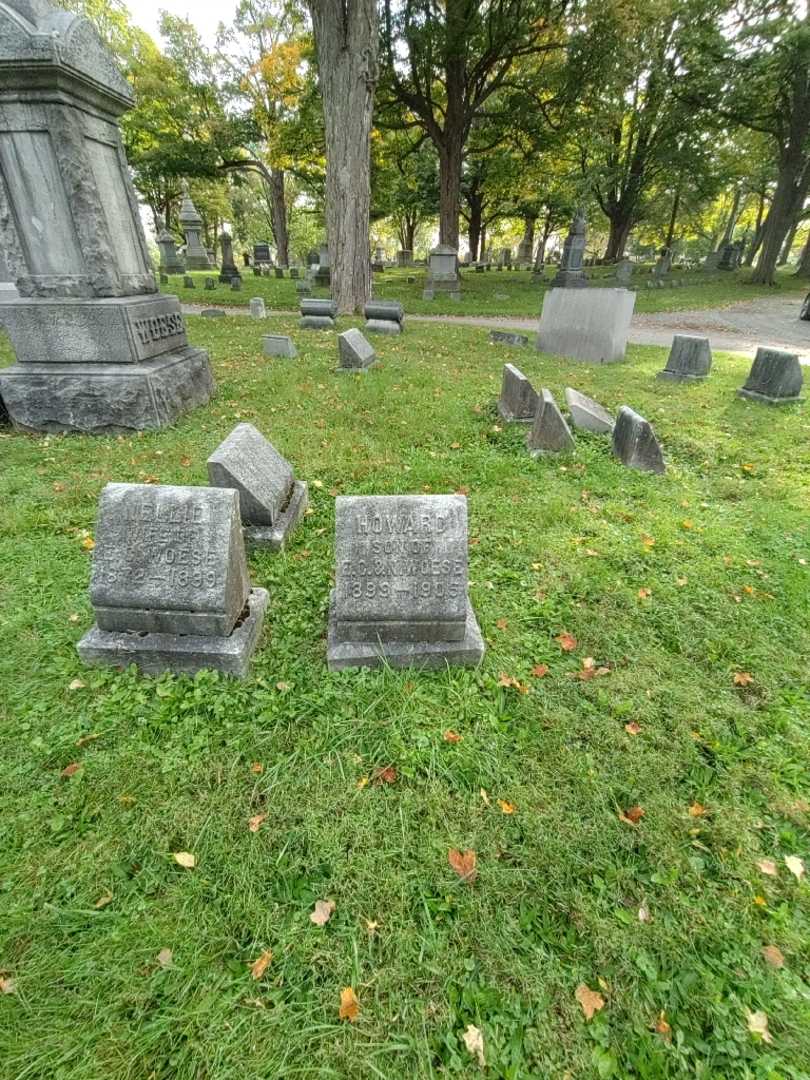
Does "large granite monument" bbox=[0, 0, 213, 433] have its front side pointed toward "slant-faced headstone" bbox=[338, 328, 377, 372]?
no

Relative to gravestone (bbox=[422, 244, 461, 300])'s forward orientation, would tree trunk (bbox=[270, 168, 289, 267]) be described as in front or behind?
behind

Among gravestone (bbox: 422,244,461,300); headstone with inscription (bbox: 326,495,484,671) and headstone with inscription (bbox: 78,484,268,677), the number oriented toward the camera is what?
3

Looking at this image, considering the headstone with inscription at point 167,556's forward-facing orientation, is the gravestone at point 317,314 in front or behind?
behind

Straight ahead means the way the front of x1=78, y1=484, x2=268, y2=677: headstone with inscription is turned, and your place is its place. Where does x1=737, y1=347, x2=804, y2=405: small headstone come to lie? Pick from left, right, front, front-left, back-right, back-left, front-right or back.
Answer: left

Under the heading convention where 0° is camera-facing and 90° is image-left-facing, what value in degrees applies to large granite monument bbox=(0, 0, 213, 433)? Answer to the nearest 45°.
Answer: approximately 315°

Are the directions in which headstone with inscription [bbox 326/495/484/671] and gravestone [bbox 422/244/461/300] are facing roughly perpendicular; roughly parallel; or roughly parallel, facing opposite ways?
roughly parallel

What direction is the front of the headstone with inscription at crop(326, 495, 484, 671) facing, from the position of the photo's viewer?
facing the viewer

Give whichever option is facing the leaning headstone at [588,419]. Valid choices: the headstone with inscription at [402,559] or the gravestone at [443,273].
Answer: the gravestone

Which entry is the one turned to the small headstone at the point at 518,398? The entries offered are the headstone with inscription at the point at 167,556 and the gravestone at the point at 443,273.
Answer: the gravestone

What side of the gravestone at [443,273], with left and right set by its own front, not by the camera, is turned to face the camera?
front

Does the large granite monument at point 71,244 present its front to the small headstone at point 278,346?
no

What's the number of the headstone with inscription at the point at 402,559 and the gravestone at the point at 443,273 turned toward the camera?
2

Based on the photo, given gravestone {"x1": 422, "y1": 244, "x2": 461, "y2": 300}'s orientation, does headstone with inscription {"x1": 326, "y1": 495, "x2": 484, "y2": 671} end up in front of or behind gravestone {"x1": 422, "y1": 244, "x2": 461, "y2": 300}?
in front

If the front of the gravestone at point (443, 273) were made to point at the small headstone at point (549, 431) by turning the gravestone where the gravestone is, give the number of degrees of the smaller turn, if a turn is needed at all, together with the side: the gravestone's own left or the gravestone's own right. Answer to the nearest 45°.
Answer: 0° — it already faces it

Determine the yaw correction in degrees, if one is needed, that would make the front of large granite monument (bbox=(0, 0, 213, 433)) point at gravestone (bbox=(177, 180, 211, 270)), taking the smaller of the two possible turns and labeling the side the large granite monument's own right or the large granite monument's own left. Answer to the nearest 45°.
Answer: approximately 135° to the large granite monument's own left
